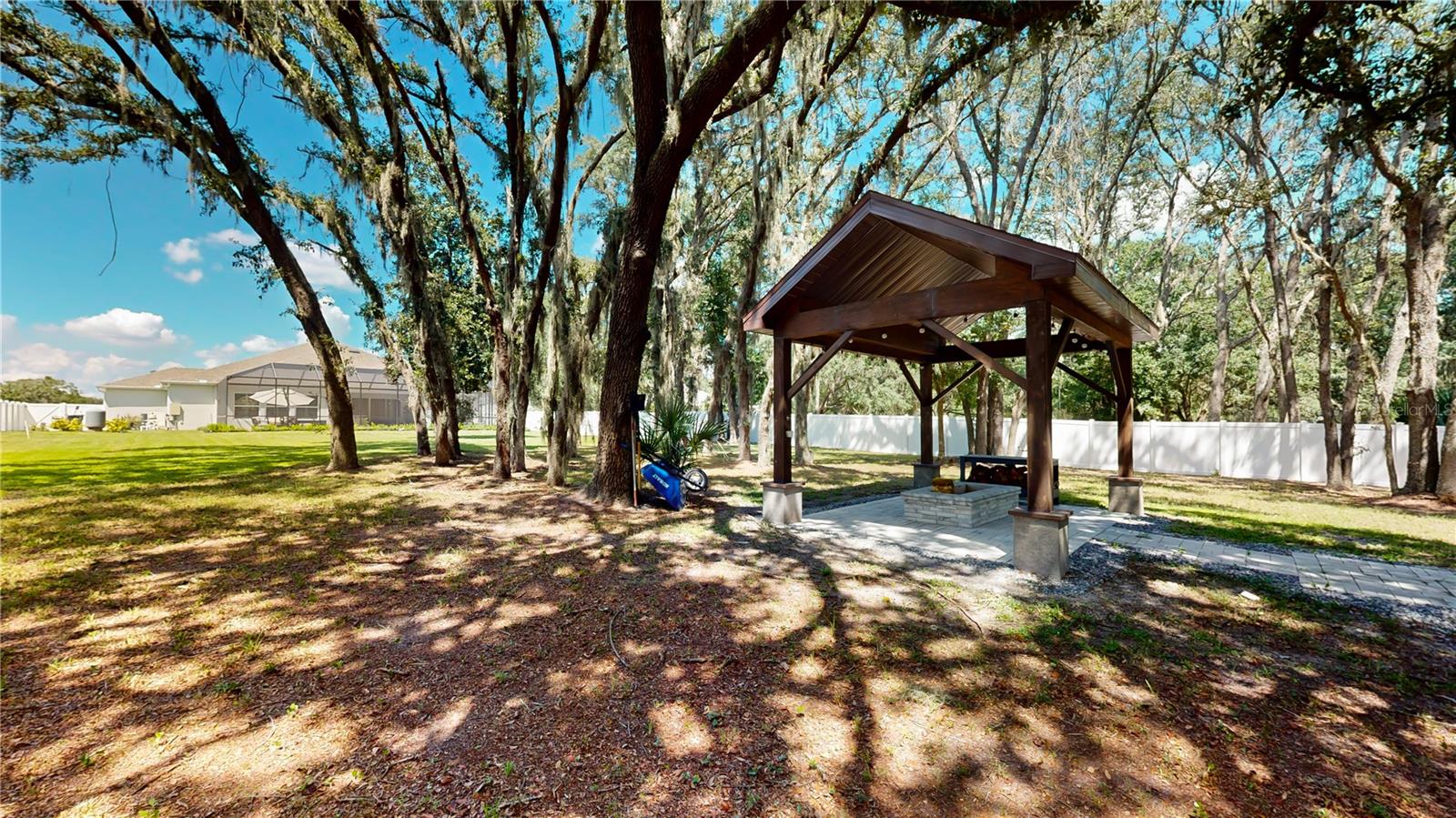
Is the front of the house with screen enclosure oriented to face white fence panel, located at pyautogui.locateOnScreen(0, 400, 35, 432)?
no

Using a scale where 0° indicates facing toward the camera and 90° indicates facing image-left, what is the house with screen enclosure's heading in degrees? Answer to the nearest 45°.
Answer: approximately 180°

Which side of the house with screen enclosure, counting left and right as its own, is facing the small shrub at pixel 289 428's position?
back

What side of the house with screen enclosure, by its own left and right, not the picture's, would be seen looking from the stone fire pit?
back

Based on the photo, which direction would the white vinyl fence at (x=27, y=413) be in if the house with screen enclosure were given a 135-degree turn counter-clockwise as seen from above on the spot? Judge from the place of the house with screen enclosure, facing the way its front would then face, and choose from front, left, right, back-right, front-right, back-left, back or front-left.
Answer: front

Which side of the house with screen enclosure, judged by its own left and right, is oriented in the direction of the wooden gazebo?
back

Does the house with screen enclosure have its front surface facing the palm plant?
no

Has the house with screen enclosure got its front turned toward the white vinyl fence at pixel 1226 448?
no

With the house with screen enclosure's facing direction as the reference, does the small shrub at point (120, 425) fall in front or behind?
behind
